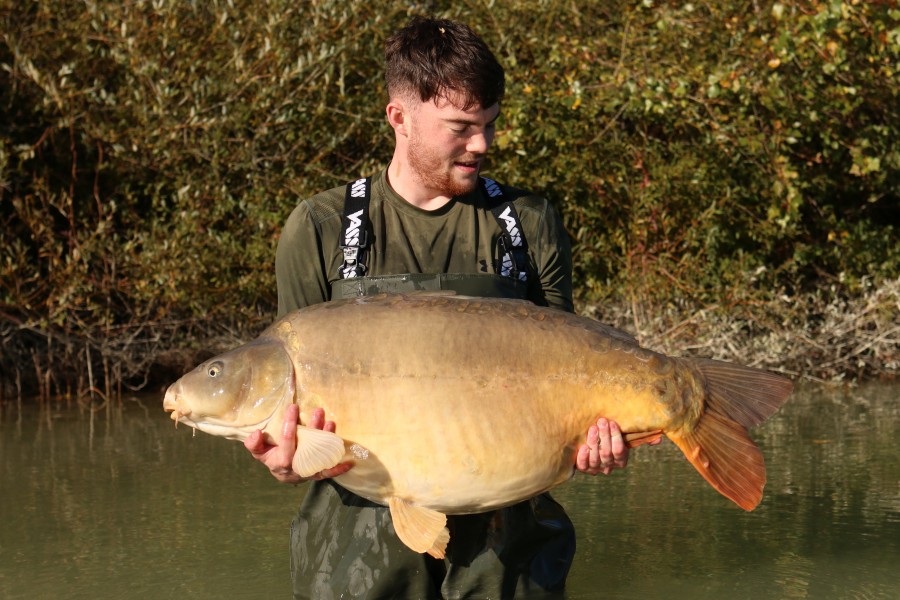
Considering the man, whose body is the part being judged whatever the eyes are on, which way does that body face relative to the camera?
toward the camera

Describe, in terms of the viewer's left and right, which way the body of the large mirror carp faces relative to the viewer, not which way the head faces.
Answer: facing to the left of the viewer
